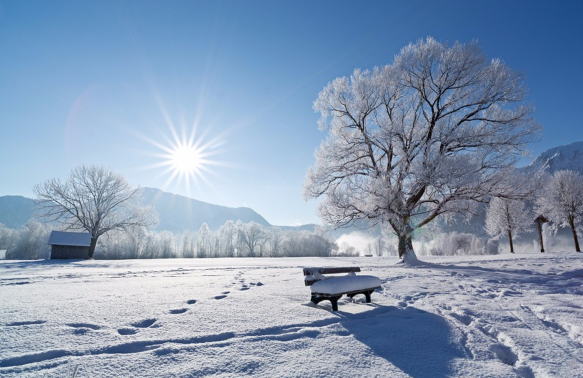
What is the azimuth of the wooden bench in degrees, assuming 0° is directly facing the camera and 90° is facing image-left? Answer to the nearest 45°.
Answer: approximately 315°

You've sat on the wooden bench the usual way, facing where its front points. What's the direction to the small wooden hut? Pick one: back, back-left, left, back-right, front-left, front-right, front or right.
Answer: back

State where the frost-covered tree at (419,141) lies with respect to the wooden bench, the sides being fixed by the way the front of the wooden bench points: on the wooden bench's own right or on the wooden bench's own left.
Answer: on the wooden bench's own left

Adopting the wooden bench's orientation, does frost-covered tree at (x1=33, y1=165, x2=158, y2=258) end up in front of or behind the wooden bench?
behind
